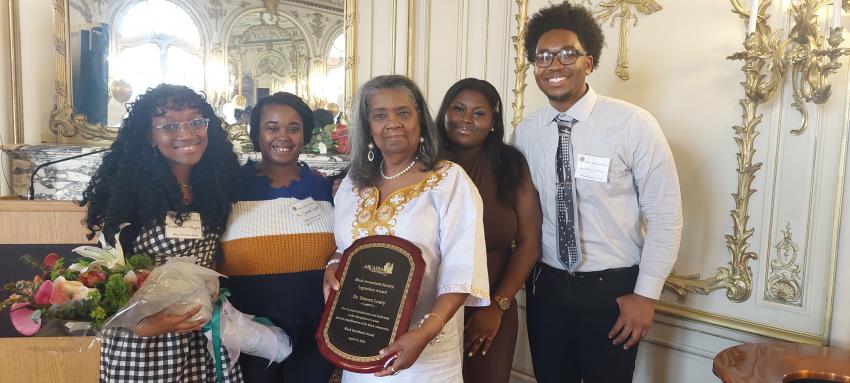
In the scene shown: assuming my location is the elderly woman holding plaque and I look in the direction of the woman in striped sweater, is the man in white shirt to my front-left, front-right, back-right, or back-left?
back-right

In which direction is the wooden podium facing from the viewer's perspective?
toward the camera

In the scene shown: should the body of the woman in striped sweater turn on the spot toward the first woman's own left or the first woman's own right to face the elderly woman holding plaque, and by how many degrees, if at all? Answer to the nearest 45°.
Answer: approximately 45° to the first woman's own left

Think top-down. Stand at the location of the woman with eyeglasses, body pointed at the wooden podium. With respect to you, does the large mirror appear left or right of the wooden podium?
right

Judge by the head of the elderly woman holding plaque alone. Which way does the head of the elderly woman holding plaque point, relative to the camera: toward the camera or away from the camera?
toward the camera

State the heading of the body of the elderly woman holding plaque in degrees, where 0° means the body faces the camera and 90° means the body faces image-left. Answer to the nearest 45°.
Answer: approximately 45°

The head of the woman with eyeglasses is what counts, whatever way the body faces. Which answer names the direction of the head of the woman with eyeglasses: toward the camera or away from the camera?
toward the camera

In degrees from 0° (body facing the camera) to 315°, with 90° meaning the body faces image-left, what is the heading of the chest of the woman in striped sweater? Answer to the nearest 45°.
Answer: approximately 0°

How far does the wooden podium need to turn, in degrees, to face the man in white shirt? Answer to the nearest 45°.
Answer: approximately 45° to its left

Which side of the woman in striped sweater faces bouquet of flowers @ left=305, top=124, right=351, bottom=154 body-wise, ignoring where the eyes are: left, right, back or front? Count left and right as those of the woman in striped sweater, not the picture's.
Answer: back

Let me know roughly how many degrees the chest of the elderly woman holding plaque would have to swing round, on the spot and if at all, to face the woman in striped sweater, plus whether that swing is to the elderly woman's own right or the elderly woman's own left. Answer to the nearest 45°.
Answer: approximately 90° to the elderly woman's own right

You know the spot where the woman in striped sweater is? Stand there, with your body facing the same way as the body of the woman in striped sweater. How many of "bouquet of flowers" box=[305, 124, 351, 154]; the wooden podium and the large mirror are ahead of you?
0

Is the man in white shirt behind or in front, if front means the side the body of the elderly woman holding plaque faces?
behind

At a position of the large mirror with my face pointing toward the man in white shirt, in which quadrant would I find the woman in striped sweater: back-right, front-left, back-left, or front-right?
front-right

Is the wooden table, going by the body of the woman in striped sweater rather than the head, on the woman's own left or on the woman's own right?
on the woman's own left

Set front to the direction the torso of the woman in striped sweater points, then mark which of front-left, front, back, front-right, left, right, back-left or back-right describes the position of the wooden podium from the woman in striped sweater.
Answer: back-right

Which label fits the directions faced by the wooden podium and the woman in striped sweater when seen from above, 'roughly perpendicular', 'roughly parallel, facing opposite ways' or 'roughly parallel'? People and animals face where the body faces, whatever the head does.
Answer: roughly parallel

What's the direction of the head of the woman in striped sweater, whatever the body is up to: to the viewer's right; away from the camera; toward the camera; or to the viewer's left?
toward the camera
